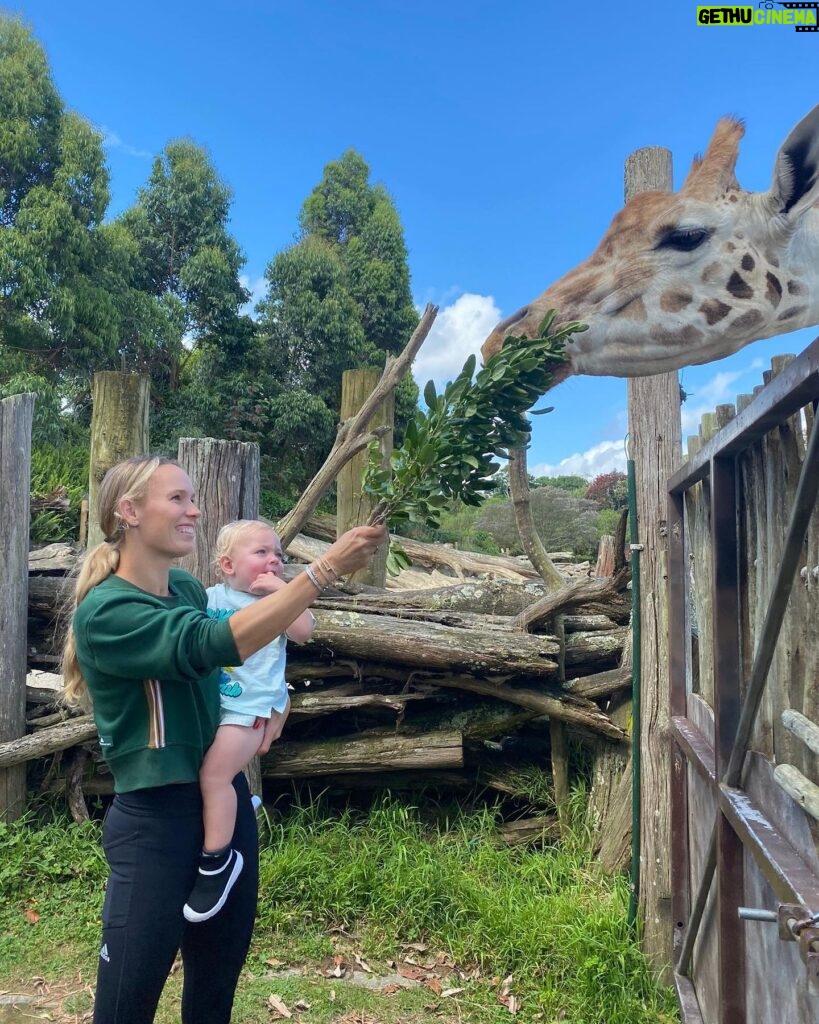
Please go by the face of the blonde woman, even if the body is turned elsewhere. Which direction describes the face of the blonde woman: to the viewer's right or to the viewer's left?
to the viewer's right
